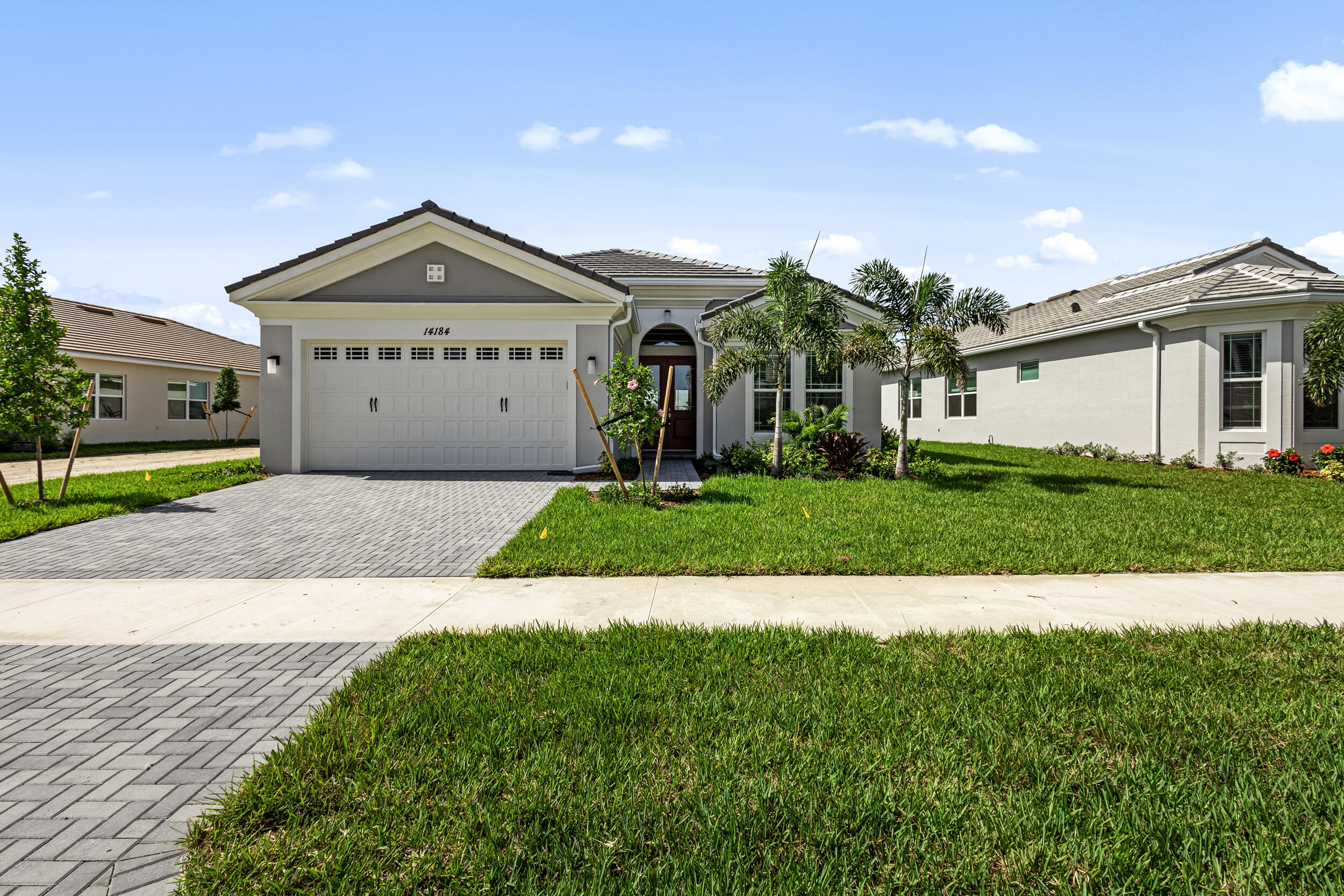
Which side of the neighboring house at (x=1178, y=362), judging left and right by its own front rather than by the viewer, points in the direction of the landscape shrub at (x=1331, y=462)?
front

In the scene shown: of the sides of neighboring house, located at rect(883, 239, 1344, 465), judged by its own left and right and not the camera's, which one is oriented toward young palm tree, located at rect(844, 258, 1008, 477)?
right

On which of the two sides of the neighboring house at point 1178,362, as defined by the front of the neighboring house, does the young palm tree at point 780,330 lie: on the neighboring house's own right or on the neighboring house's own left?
on the neighboring house's own right

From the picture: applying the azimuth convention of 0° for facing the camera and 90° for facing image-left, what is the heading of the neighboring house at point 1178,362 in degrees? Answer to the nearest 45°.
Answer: approximately 315°

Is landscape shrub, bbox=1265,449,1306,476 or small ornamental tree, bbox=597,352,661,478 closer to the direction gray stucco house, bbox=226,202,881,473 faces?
the small ornamental tree

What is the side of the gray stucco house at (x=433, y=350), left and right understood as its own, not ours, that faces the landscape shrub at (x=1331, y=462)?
left

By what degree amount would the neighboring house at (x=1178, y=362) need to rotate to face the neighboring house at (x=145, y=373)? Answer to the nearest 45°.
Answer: approximately 135° to its right

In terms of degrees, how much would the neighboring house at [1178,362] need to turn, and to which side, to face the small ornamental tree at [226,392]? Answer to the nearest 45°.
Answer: approximately 135° to its right

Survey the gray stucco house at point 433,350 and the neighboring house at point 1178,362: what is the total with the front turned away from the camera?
0
